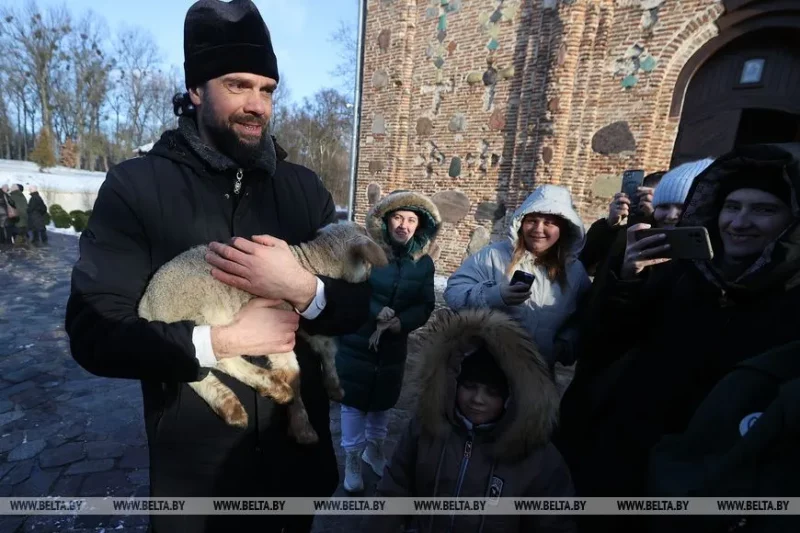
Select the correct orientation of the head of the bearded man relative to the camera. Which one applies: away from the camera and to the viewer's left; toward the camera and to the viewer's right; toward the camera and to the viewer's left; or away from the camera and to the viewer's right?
toward the camera and to the viewer's right

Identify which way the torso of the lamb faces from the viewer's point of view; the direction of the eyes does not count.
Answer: to the viewer's right

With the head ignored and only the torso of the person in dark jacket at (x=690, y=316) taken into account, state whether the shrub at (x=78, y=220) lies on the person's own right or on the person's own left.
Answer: on the person's own right

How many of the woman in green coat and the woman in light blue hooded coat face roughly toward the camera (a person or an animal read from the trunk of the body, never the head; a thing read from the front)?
2

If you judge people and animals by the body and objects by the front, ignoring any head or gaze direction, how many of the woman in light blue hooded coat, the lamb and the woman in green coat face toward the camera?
2

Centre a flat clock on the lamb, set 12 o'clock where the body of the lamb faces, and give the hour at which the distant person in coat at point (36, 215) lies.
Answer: The distant person in coat is roughly at 8 o'clock from the lamb.

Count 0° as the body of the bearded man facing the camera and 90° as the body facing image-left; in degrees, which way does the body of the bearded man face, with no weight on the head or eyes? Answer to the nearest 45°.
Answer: approximately 315°

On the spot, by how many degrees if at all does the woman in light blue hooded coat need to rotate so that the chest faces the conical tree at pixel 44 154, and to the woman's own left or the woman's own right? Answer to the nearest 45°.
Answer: approximately 135° to the woman's own right

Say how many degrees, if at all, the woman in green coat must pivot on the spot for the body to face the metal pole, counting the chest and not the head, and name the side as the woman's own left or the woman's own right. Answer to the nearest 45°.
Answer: approximately 180°

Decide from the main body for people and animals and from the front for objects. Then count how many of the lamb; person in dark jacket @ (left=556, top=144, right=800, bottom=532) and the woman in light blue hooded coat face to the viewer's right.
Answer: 1

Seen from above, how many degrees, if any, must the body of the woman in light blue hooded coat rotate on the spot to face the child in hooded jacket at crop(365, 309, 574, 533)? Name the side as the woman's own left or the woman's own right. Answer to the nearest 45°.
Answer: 0° — they already face them

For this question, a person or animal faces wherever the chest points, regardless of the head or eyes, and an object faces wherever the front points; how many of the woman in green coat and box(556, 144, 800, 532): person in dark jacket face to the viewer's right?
0

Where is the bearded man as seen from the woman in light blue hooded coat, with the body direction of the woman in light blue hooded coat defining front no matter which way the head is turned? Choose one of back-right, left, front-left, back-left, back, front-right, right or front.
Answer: front-right
